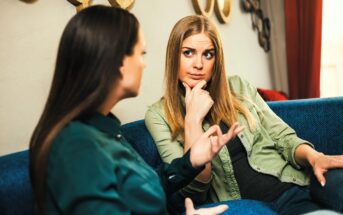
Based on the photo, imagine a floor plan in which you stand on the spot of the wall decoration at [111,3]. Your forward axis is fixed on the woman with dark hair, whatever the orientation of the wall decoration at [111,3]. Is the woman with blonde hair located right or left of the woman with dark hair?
left

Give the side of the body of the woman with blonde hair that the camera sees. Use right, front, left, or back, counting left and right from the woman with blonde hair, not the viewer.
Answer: front

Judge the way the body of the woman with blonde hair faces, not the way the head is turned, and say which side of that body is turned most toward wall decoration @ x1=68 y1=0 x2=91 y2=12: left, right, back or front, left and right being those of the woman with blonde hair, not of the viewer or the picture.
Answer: right

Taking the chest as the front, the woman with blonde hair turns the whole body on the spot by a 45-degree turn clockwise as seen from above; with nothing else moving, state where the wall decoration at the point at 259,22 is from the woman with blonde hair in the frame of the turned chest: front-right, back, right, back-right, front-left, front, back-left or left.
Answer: back-right

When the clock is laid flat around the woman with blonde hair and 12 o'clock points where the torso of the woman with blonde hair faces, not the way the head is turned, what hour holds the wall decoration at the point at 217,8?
The wall decoration is roughly at 6 o'clock from the woman with blonde hair.

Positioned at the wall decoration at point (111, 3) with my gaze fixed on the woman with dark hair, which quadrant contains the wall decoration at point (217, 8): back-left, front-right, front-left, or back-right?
back-left

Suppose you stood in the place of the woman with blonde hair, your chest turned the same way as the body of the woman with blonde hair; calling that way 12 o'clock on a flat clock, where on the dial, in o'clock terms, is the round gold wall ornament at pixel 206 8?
The round gold wall ornament is roughly at 6 o'clock from the woman with blonde hair.

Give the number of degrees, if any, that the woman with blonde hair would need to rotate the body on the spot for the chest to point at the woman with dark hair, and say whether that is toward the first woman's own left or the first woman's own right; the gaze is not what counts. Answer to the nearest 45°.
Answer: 0° — they already face them

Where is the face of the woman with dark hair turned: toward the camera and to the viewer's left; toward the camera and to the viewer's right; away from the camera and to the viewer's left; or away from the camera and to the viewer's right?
away from the camera and to the viewer's right

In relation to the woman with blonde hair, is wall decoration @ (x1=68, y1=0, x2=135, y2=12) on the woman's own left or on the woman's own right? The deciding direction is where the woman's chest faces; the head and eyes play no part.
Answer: on the woman's own right
